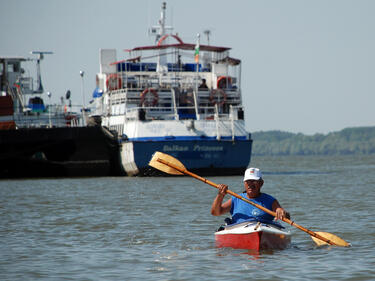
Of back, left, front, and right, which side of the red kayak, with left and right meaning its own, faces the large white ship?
back

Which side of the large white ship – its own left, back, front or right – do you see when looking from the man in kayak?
back

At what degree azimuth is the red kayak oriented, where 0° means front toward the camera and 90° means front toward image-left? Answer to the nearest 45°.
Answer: approximately 0°

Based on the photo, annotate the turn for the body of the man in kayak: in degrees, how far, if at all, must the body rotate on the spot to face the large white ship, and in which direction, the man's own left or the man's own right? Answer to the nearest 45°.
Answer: approximately 180°

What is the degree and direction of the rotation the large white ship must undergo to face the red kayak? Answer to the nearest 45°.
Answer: approximately 180°

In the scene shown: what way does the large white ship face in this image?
away from the camera

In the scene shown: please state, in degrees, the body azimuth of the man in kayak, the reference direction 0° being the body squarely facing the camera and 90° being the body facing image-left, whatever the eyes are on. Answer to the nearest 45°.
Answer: approximately 0°

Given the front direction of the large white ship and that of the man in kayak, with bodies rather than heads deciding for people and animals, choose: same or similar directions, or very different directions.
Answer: very different directions

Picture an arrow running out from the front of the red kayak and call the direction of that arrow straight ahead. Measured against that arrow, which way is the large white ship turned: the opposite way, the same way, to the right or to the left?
the opposite way
